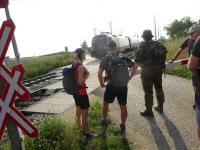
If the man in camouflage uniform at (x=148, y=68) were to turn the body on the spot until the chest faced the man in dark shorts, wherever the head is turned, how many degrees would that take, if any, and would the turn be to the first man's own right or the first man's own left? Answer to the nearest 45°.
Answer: approximately 90° to the first man's own left

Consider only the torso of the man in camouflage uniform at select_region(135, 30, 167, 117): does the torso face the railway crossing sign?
no

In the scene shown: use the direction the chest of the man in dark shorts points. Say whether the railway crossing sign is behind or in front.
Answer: behind

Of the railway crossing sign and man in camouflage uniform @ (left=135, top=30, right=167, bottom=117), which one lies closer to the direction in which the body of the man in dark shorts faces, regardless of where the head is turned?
the man in camouflage uniform

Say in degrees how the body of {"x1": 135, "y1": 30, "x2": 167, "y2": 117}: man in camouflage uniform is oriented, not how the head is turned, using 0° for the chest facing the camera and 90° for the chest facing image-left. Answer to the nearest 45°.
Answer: approximately 135°

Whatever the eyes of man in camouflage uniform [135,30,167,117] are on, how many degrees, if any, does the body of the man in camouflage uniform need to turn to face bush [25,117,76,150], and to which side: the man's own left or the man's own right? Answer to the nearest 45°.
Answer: approximately 90° to the man's own left

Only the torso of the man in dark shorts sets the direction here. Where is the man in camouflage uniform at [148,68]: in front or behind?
in front

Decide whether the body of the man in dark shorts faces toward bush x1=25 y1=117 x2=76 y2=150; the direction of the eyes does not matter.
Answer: no

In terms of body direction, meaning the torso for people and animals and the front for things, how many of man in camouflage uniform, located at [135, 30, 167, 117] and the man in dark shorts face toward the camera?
0

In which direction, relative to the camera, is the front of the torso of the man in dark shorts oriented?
away from the camera
